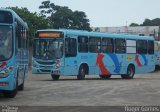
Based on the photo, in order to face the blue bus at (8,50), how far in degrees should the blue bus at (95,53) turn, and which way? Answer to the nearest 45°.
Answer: approximately 45° to its left

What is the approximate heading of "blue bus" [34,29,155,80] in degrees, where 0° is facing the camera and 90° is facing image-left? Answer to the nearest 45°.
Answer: approximately 45°
